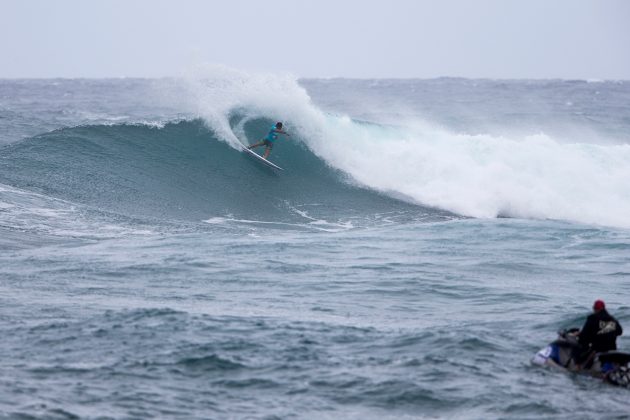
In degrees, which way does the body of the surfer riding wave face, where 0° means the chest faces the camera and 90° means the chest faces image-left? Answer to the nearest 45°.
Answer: approximately 315°
